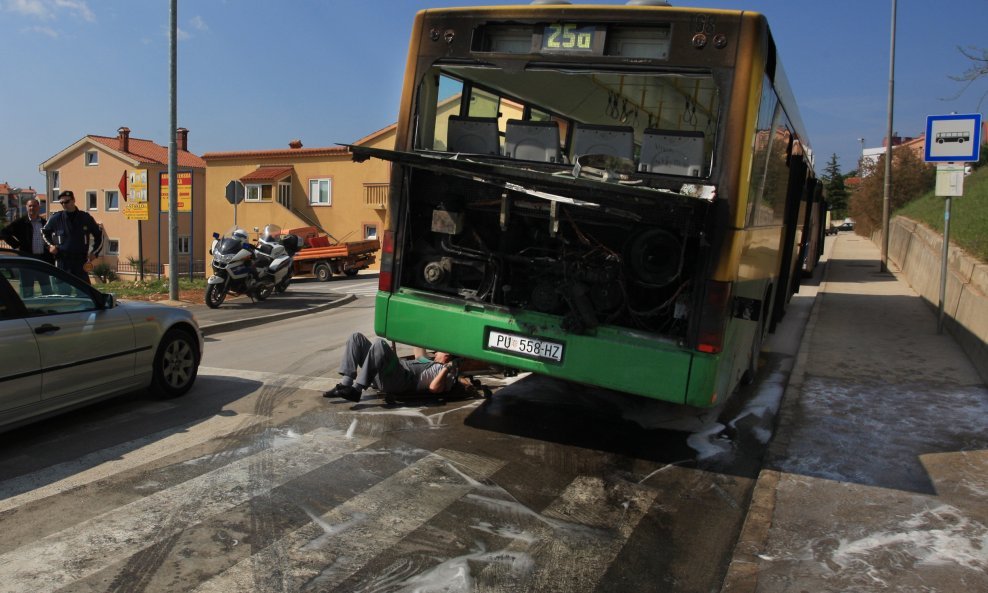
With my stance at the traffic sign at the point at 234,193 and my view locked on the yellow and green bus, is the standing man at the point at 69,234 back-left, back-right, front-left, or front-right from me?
front-right

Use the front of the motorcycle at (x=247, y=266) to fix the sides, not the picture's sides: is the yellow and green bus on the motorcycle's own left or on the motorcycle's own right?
on the motorcycle's own left

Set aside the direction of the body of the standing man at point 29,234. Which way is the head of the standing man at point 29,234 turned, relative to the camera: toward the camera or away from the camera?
toward the camera

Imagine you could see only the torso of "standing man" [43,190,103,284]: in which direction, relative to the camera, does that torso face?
toward the camera

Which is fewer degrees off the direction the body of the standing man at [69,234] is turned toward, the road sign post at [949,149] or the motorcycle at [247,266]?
the road sign post

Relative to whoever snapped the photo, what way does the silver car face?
facing away from the viewer and to the right of the viewer

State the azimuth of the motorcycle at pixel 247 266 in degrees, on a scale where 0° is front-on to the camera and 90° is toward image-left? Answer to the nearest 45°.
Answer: approximately 45°

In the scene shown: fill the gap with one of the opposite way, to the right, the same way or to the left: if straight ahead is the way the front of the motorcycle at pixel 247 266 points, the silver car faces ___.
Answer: the opposite way

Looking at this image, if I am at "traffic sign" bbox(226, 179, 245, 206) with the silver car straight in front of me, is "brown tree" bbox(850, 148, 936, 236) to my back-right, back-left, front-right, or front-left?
back-left

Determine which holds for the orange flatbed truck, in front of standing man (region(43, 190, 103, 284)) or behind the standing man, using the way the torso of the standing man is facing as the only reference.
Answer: behind

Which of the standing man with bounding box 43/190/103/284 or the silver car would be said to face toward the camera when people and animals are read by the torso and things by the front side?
the standing man

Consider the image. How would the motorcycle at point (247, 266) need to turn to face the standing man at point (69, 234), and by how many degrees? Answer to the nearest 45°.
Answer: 0° — it already faces them

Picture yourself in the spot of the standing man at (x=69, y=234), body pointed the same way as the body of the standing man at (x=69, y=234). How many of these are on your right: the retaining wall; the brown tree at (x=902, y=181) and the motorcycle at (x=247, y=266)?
0

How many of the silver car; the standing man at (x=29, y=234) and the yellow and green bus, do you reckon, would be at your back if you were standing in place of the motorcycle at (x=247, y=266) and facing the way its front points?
0

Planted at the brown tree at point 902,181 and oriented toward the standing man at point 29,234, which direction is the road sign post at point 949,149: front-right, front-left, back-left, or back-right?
front-left

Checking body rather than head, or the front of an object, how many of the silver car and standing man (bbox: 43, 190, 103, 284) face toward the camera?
1

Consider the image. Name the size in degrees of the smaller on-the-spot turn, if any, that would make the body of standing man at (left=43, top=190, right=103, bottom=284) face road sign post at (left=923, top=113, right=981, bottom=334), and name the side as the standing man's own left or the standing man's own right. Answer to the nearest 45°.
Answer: approximately 45° to the standing man's own left
